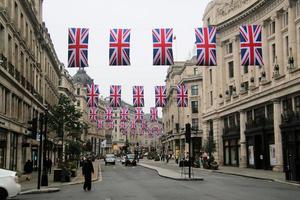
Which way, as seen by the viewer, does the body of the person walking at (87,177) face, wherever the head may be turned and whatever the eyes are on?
away from the camera

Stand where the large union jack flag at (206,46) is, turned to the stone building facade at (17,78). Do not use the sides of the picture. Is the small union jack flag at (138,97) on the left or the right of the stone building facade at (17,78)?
right

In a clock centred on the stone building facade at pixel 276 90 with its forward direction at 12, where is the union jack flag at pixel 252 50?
The union jack flag is roughly at 11 o'clock from the stone building facade.

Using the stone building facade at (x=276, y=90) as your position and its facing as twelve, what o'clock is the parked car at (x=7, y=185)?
The parked car is roughly at 11 o'clock from the stone building facade.

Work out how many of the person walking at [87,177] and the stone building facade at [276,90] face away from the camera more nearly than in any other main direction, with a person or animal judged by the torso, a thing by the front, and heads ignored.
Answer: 1

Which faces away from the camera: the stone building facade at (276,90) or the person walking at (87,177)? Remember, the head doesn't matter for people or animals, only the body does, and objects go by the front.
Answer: the person walking

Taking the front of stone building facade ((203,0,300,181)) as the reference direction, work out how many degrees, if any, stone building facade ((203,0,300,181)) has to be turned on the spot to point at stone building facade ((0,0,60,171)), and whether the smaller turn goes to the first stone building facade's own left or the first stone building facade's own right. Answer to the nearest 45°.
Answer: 0° — it already faces it

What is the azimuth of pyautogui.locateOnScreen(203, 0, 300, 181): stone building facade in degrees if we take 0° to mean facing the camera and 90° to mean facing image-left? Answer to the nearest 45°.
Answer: approximately 45°

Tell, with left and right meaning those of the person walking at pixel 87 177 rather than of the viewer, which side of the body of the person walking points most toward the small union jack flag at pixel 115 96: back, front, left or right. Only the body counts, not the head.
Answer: front

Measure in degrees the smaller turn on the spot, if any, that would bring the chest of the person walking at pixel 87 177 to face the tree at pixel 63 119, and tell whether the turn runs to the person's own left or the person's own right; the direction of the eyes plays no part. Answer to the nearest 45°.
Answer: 0° — they already face it

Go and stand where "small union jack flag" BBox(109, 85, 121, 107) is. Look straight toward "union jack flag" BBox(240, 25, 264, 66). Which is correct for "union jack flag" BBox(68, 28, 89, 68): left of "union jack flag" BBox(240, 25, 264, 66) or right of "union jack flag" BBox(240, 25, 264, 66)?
right

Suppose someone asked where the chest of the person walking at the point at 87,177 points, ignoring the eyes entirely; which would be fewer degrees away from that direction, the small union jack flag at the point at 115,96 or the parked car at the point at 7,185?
the small union jack flag
